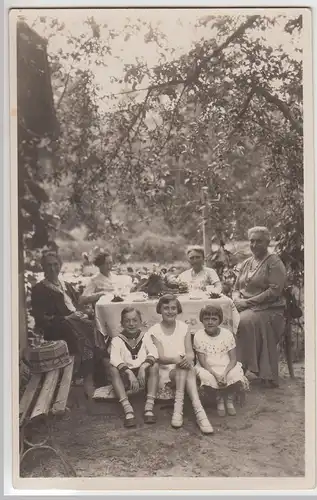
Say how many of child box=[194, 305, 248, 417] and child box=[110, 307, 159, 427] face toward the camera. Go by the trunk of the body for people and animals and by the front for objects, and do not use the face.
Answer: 2

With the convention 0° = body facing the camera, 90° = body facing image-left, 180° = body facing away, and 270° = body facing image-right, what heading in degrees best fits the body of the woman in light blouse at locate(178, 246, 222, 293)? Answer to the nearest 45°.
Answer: approximately 0°

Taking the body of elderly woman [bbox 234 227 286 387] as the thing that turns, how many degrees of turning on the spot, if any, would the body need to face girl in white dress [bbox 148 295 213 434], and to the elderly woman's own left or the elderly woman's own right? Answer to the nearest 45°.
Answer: approximately 45° to the elderly woman's own right

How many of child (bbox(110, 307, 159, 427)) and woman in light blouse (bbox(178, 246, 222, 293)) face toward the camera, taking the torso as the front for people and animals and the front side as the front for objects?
2
